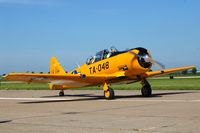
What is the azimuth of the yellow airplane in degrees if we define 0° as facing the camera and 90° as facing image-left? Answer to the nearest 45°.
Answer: approximately 315°
